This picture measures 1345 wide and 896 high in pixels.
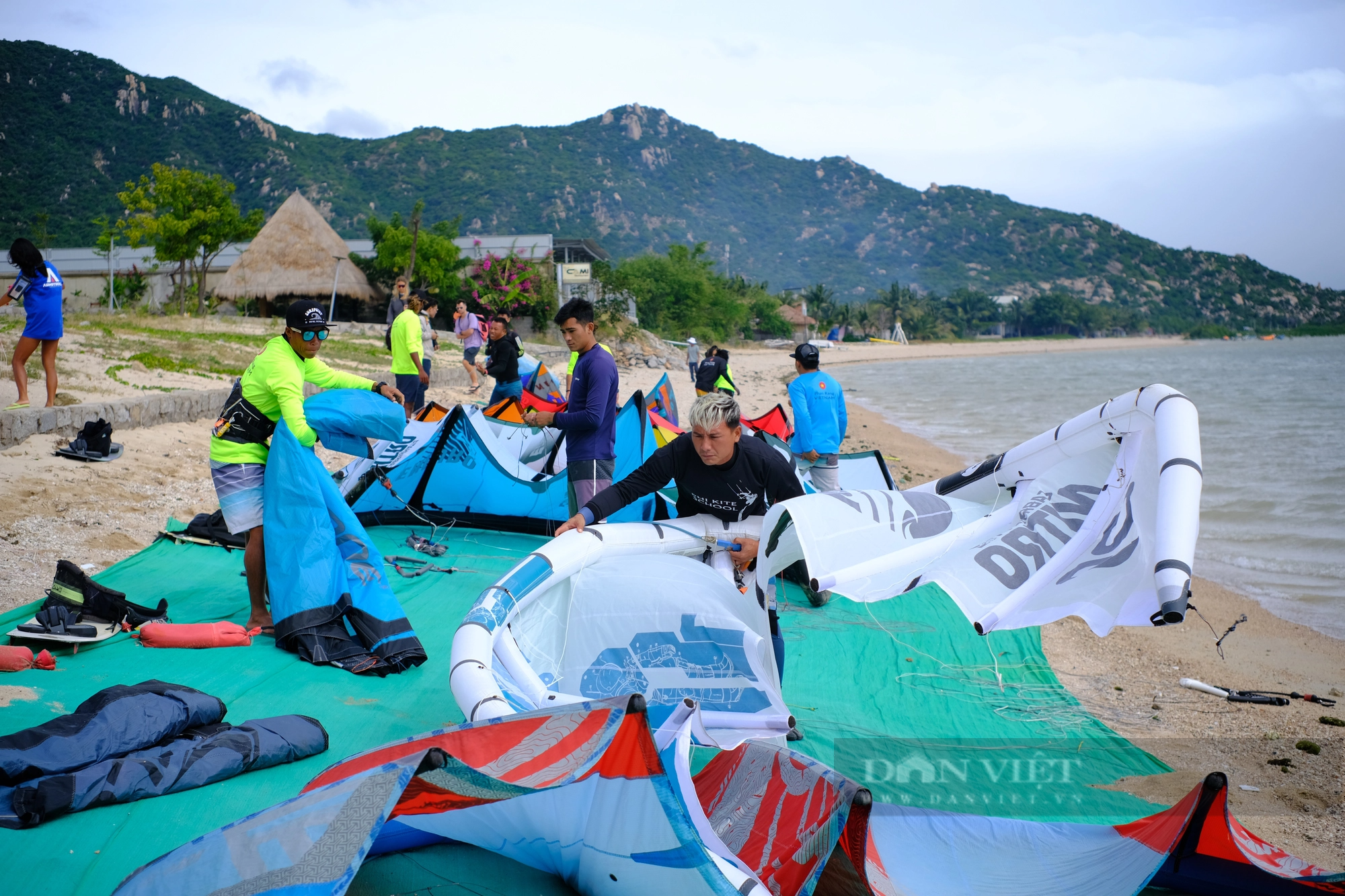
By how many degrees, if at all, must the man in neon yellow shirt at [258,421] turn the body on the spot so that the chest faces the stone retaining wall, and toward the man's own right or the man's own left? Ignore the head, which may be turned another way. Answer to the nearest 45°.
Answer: approximately 90° to the man's own left

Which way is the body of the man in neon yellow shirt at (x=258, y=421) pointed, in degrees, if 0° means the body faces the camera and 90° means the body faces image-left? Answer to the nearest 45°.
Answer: approximately 270°

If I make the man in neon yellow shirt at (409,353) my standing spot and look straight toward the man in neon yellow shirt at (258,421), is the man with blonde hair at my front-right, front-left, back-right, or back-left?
front-left

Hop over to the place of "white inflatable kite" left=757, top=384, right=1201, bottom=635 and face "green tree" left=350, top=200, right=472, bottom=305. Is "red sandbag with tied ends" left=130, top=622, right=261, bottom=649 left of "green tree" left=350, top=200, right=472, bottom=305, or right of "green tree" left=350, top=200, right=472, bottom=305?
left

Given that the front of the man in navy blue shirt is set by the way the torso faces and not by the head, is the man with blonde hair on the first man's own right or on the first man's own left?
on the first man's own left

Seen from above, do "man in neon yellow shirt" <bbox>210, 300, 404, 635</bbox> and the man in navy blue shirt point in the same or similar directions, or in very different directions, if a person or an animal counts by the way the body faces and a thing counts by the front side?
very different directions

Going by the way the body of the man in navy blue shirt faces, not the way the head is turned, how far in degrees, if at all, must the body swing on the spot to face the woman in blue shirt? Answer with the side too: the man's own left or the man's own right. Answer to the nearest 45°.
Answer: approximately 45° to the man's own right

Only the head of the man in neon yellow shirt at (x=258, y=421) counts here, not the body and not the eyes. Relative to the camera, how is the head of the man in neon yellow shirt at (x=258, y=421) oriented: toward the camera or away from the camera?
toward the camera
